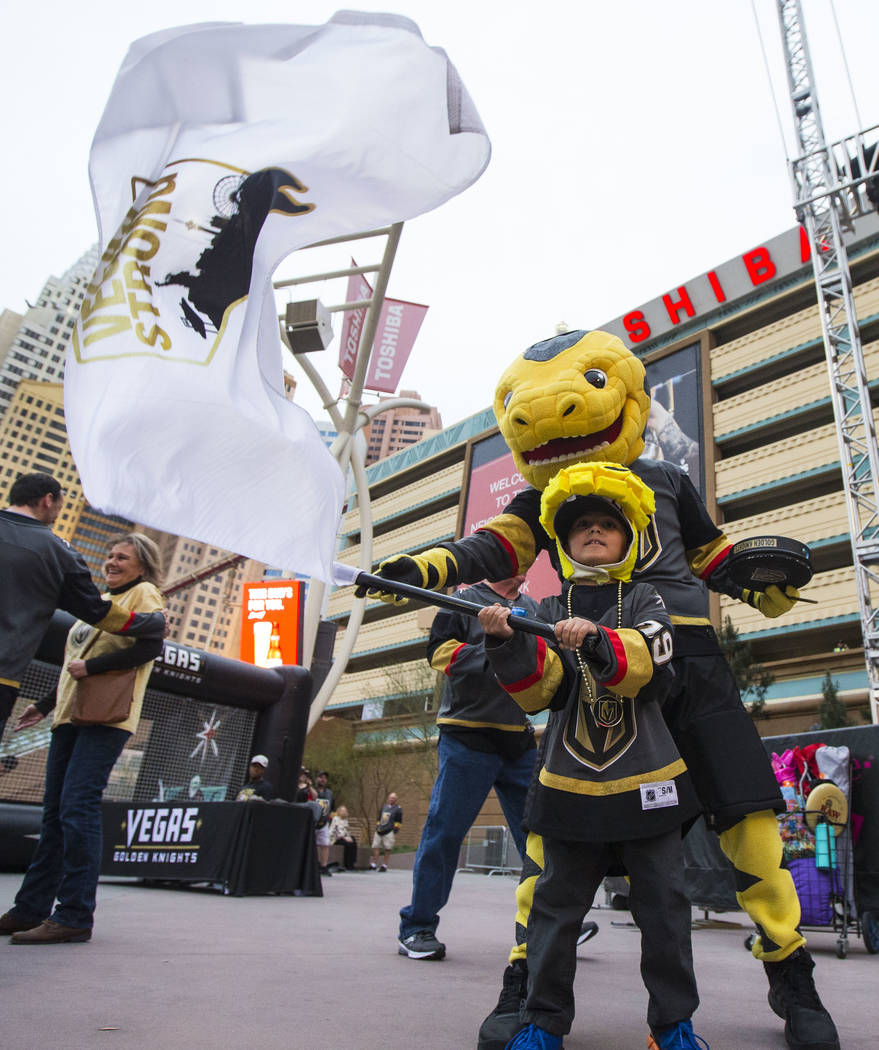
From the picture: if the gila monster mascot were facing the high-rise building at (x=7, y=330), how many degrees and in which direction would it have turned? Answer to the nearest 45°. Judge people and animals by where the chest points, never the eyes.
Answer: approximately 135° to its right

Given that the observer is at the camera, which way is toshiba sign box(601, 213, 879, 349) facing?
facing the viewer and to the left of the viewer

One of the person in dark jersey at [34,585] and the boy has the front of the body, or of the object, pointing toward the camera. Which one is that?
the boy

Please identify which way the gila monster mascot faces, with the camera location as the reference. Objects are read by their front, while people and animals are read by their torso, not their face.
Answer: facing the viewer

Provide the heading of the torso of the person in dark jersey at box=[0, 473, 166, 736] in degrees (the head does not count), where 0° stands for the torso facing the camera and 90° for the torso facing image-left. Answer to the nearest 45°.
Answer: approximately 225°

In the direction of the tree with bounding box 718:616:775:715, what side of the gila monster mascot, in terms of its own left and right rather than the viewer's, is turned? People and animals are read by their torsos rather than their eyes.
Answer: back

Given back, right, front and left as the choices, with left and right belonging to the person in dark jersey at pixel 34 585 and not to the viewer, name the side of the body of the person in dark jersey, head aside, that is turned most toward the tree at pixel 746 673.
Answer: front

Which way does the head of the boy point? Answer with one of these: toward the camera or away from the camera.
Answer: toward the camera

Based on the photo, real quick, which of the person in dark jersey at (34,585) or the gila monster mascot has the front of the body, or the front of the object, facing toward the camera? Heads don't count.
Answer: the gila monster mascot

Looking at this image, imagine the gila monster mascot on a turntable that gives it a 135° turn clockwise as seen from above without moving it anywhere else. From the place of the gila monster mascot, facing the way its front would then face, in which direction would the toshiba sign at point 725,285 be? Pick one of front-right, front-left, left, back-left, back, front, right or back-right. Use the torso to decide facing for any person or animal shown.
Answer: front-right

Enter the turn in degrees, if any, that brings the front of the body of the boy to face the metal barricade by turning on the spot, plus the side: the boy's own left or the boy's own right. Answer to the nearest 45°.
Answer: approximately 180°

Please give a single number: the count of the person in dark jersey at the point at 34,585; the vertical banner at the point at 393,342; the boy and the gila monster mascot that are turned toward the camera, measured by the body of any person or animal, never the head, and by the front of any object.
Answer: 3
